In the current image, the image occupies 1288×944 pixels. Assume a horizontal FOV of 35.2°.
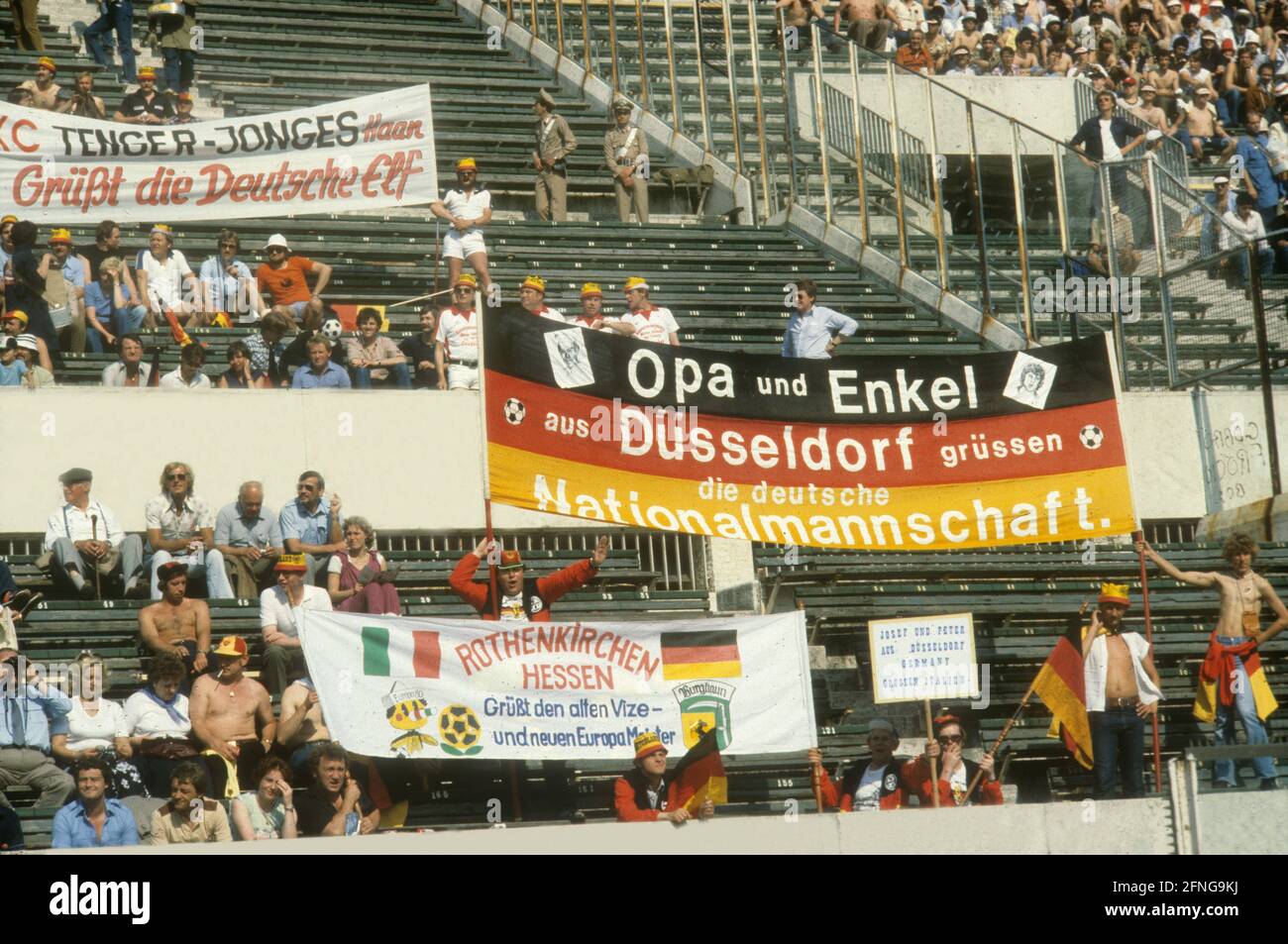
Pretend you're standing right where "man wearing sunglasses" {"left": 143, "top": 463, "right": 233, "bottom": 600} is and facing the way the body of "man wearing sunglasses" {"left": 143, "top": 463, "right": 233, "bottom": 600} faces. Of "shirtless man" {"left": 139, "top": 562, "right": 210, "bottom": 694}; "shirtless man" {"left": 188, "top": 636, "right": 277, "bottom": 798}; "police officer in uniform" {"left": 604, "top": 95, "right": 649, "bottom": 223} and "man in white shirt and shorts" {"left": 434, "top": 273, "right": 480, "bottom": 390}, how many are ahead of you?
2

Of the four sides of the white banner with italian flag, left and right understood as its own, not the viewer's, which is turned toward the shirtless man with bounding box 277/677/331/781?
right

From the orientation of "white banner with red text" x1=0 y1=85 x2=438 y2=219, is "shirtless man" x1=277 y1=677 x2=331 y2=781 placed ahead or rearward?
ahead

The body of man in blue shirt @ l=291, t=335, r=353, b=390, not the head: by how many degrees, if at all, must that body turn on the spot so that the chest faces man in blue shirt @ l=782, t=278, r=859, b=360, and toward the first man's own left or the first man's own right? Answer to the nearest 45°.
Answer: approximately 90° to the first man's own left

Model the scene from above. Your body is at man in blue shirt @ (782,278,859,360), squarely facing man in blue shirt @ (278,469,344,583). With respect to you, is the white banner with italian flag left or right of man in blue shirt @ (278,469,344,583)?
left

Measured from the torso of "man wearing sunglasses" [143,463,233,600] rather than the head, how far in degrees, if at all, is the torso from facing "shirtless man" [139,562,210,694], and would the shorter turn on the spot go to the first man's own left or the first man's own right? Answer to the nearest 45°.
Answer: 0° — they already face them

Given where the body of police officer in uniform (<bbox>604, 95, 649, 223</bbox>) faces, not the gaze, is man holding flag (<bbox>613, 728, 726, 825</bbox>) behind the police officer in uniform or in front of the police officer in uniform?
in front

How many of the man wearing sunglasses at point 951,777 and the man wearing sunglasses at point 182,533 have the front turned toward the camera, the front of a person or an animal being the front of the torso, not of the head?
2

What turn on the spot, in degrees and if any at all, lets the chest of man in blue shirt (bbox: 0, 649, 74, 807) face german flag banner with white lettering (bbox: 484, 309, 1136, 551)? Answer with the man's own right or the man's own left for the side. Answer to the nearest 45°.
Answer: approximately 90° to the man's own left

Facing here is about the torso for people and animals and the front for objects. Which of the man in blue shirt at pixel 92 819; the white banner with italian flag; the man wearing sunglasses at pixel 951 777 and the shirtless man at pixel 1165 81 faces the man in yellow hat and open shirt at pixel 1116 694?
the shirtless man

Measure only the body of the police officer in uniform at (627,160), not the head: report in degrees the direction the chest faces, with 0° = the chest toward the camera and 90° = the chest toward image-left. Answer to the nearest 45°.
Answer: approximately 0°

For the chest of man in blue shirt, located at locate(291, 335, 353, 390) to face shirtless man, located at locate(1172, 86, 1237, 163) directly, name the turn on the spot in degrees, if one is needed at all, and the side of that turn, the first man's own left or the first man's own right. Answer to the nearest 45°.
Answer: approximately 135° to the first man's own left

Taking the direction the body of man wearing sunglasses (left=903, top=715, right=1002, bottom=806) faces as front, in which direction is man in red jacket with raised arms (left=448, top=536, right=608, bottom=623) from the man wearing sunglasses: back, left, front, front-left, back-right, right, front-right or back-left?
right

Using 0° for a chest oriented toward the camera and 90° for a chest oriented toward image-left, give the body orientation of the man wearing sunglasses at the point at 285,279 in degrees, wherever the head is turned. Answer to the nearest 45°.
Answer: approximately 0°
